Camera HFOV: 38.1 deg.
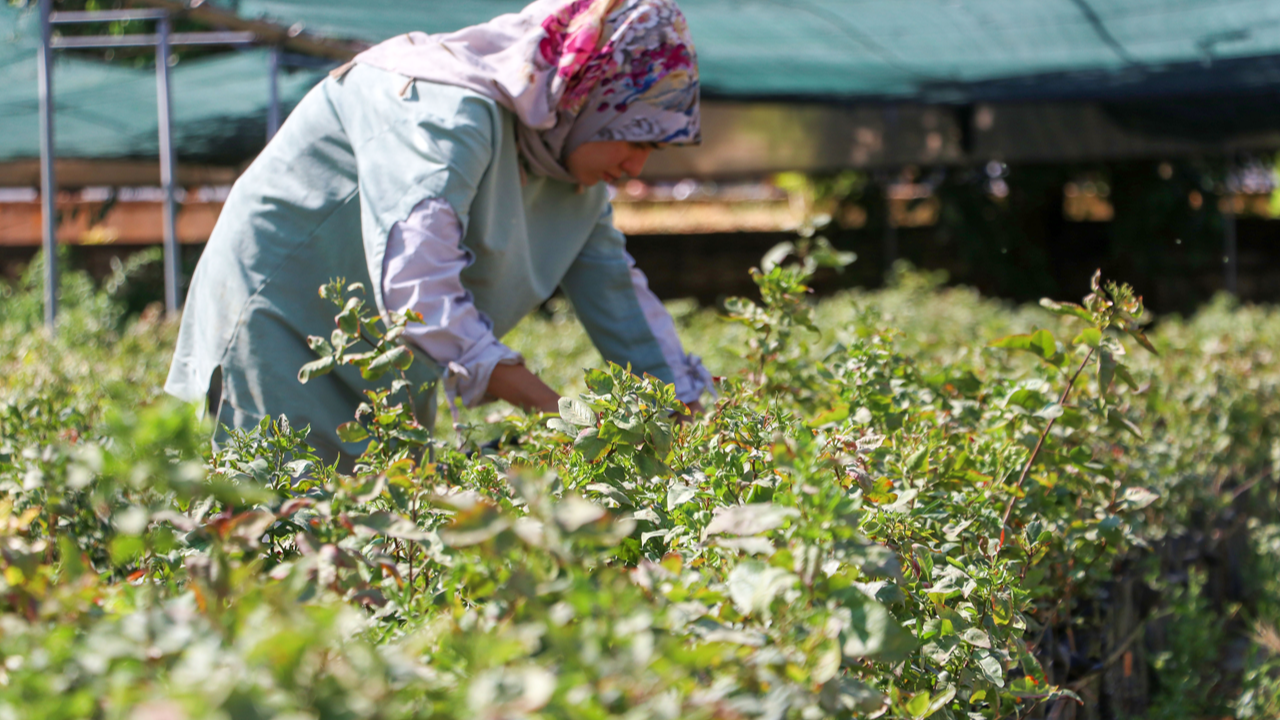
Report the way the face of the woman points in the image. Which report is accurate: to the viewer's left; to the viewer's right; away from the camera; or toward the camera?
to the viewer's right

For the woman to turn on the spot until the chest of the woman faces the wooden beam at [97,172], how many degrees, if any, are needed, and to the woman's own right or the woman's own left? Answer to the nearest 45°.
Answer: approximately 135° to the woman's own left

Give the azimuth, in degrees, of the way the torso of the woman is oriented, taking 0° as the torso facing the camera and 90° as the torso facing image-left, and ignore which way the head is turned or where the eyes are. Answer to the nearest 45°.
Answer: approximately 315°

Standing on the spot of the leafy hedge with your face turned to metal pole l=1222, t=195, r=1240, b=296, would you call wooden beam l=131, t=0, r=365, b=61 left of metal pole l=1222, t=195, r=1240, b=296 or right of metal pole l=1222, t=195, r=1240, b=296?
left

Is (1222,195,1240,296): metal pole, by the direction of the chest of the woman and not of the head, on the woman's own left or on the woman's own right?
on the woman's own left

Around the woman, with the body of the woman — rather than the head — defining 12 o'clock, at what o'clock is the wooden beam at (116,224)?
The wooden beam is roughly at 7 o'clock from the woman.

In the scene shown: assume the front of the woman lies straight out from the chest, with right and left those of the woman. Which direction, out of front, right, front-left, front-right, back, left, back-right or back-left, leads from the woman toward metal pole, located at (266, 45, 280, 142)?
back-left

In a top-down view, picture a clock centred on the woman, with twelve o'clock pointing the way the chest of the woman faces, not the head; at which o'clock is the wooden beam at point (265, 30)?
The wooden beam is roughly at 7 o'clock from the woman.

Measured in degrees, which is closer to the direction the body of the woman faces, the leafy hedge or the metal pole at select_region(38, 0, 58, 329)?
the leafy hedge
